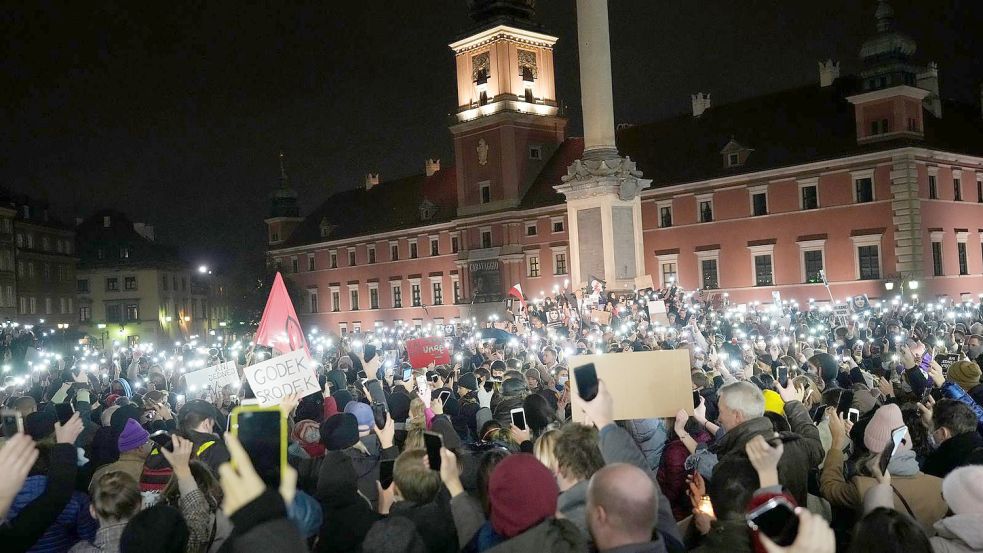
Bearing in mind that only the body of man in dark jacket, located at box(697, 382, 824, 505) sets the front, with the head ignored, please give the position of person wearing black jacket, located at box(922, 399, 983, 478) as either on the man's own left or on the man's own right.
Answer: on the man's own right

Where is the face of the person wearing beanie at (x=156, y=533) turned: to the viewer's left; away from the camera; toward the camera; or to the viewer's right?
away from the camera

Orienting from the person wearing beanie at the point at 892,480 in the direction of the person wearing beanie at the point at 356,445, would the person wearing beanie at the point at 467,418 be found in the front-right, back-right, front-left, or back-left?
front-right

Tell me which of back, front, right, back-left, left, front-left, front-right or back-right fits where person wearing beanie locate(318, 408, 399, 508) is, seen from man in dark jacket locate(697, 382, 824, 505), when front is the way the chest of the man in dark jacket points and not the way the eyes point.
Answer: front-left

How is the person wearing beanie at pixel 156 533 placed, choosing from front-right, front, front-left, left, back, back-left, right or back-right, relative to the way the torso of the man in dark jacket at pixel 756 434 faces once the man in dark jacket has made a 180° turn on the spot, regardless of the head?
right

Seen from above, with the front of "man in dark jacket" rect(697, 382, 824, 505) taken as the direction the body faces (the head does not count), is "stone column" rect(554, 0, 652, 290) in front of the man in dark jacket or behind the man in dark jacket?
in front

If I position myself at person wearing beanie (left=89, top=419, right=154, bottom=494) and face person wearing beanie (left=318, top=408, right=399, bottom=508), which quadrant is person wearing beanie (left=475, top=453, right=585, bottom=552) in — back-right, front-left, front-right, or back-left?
front-right

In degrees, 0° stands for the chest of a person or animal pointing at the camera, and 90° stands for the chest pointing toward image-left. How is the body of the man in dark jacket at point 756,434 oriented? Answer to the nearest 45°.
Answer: approximately 135°

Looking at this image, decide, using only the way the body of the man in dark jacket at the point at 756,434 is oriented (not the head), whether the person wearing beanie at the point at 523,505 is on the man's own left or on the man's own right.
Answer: on the man's own left

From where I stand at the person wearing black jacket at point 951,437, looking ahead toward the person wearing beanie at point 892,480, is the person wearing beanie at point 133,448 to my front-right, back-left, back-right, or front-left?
front-right

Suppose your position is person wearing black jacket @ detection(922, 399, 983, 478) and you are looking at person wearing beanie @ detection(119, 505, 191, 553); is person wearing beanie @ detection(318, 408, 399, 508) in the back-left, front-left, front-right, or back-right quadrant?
front-right

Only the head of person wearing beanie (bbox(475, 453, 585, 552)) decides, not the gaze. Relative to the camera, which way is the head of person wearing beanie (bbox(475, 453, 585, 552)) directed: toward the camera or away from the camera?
away from the camera

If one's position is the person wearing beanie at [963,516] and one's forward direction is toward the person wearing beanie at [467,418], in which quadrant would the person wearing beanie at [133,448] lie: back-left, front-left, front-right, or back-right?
front-left

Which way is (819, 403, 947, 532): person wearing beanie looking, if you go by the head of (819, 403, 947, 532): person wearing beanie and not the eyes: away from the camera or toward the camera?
away from the camera
